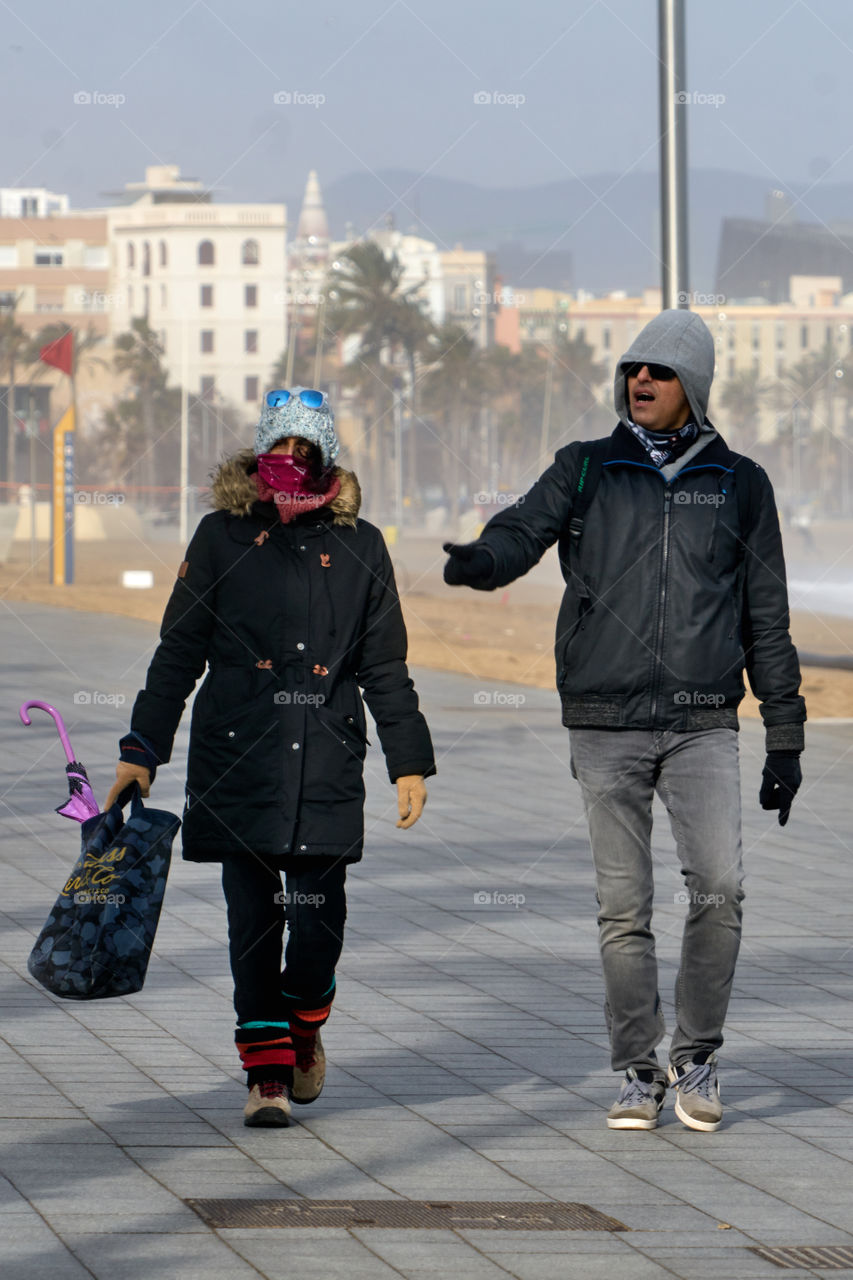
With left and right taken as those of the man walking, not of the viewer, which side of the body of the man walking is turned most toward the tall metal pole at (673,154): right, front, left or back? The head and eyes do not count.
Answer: back

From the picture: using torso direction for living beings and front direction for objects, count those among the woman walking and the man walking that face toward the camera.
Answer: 2

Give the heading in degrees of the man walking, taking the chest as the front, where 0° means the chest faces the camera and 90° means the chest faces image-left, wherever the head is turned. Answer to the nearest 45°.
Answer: approximately 0°

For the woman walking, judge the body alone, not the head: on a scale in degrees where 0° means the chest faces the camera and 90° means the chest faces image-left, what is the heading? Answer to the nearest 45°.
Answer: approximately 0°

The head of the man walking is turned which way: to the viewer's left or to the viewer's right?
to the viewer's left

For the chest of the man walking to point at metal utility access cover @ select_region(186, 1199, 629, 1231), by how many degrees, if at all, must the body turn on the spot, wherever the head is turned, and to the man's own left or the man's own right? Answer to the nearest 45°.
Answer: approximately 45° to the man's own right

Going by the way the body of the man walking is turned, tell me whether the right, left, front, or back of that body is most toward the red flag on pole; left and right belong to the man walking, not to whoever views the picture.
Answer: back

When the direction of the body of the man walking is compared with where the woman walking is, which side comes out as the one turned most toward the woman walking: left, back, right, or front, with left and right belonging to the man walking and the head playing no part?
right

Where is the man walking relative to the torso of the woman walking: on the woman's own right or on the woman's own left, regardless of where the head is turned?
on the woman's own left
